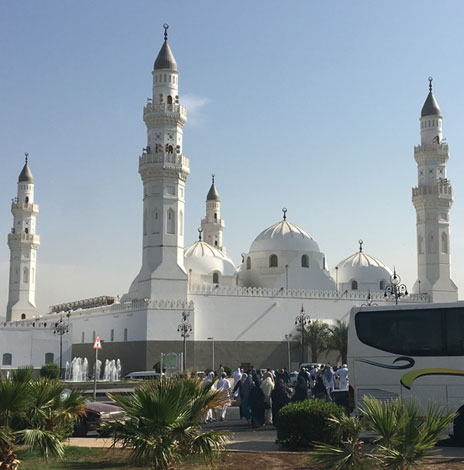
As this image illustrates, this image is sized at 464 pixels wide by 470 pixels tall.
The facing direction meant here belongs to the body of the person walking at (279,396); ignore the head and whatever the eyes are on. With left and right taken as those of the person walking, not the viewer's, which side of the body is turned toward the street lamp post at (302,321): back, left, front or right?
front

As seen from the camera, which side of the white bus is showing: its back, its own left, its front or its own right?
right

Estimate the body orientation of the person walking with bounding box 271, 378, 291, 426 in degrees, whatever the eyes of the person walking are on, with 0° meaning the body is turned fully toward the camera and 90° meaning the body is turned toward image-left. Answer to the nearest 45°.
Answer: approximately 180°

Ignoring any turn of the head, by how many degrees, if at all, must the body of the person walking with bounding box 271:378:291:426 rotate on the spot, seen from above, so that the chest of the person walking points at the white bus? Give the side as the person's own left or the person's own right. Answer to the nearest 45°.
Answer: approximately 135° to the person's own right

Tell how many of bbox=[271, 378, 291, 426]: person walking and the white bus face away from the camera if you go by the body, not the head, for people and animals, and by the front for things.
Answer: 1

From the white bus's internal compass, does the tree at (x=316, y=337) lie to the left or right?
on its left

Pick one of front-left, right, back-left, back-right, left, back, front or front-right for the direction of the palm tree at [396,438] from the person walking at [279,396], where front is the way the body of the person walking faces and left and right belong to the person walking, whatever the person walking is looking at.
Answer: back

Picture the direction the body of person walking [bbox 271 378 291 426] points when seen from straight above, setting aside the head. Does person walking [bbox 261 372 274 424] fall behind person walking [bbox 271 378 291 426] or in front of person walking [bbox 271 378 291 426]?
in front

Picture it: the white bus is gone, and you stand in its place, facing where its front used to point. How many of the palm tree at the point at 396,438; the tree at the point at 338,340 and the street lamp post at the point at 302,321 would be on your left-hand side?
2

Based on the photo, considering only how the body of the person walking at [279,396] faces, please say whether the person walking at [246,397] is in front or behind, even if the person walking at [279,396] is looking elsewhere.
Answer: in front

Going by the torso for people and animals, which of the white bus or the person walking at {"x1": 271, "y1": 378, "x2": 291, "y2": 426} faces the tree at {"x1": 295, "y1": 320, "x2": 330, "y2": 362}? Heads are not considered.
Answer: the person walking

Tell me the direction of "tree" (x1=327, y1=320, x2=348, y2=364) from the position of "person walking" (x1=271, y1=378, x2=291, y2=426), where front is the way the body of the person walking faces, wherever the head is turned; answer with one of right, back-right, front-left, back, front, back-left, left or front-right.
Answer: front

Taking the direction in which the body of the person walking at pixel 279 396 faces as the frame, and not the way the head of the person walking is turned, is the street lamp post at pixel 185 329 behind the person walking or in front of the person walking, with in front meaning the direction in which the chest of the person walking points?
in front
